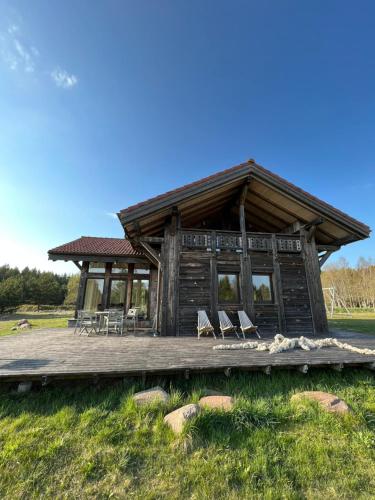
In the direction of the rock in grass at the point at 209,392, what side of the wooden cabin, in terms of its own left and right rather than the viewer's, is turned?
front

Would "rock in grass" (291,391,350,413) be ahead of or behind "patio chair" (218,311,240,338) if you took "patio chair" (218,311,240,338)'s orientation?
ahead

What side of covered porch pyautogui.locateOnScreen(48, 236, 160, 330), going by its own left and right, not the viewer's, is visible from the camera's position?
front

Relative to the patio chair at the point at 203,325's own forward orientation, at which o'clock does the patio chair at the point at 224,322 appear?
the patio chair at the point at 224,322 is roughly at 10 o'clock from the patio chair at the point at 203,325.

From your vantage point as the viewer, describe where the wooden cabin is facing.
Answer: facing the viewer

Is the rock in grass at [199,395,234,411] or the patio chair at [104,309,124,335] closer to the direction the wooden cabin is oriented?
the rock in grass

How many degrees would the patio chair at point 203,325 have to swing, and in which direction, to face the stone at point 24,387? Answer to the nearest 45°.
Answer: approximately 90° to its right

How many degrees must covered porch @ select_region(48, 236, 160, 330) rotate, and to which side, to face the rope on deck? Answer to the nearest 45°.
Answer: approximately 45° to its left

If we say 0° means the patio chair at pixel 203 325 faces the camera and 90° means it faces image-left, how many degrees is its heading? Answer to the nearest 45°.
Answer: approximately 315°

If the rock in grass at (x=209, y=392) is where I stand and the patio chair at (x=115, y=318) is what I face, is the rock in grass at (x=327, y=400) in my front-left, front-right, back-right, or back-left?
back-right

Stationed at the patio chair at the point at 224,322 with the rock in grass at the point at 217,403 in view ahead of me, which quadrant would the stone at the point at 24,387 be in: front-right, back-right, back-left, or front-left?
front-right

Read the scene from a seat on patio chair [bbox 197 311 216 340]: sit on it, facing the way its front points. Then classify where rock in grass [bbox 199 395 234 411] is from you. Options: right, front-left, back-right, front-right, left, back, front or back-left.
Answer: front-right

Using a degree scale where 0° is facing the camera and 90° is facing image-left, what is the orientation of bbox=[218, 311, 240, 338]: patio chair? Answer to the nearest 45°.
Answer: approximately 315°

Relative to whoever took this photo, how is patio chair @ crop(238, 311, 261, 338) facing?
facing the viewer and to the right of the viewer

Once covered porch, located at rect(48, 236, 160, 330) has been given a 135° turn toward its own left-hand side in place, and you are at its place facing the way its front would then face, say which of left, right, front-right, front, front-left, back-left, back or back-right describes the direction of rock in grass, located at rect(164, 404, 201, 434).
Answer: back-right

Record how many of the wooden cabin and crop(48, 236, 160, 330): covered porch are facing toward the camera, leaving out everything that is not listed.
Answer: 2
